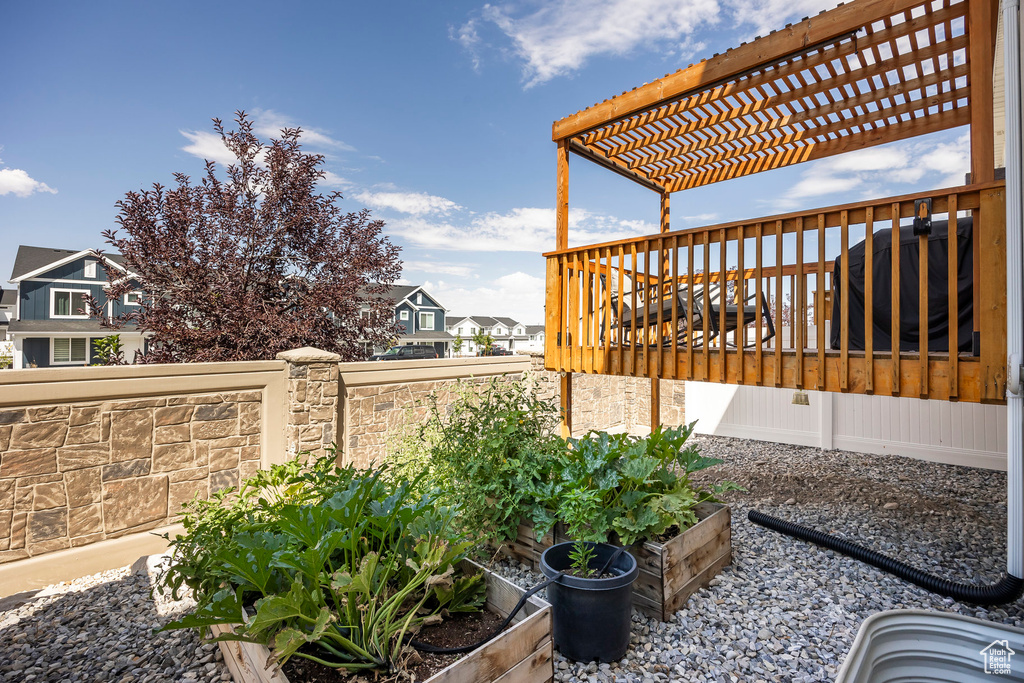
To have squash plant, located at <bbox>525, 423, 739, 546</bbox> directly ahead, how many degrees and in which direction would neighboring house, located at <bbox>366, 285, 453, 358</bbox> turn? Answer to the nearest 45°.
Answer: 0° — it already faces it

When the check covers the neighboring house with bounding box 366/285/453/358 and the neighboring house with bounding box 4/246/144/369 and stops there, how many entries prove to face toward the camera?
2

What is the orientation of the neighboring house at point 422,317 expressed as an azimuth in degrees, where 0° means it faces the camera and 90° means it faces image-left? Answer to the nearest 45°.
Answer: approximately 0°

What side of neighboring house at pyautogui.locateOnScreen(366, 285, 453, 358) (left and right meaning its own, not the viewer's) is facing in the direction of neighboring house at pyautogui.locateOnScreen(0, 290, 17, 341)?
right

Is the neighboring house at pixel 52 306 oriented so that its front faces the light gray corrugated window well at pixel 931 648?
yes

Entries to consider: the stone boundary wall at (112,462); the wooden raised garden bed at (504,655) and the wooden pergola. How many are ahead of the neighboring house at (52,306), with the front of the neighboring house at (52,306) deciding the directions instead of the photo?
3

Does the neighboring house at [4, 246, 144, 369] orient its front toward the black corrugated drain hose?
yes

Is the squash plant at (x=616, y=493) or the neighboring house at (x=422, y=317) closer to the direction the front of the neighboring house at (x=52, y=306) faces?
the squash plant

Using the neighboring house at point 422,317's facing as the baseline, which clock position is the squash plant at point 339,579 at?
The squash plant is roughly at 12 o'clock from the neighboring house.

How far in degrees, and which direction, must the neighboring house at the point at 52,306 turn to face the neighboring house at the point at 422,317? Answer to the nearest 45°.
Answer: approximately 90° to its left

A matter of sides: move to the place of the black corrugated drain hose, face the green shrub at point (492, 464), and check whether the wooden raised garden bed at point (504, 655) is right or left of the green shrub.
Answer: left

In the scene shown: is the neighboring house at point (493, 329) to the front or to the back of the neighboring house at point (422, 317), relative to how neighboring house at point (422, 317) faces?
to the back

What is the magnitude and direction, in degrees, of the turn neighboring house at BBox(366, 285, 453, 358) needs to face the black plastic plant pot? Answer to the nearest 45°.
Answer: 0° — it already faces it

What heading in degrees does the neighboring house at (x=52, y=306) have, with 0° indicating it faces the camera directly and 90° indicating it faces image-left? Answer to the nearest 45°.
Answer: approximately 0°
